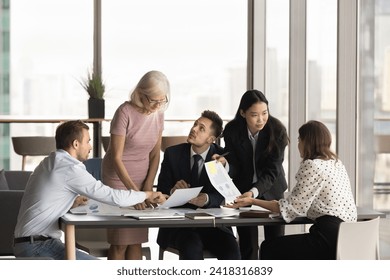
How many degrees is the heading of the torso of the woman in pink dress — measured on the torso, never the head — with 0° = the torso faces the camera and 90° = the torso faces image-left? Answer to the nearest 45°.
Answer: approximately 315°

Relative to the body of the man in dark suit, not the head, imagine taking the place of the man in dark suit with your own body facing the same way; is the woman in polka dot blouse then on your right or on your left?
on your left

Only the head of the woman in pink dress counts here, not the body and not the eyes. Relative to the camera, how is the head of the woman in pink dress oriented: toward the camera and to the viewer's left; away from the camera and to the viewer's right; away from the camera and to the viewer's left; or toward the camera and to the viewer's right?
toward the camera and to the viewer's right

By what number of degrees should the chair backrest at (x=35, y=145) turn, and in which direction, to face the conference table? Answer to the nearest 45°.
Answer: approximately 180°

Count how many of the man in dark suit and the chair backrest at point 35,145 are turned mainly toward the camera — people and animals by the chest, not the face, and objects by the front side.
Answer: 1

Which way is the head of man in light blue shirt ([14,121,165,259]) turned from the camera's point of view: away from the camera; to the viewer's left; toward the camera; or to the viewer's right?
to the viewer's right

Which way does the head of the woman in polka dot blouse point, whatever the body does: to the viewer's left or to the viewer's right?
to the viewer's left

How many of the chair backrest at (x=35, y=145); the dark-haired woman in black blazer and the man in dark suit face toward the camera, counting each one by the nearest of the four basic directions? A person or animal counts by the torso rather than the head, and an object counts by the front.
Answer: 2

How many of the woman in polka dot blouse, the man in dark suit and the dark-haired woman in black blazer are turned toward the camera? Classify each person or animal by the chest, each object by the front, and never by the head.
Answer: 2

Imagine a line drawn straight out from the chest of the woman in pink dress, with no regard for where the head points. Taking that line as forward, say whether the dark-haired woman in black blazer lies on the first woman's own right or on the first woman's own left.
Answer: on the first woman's own left

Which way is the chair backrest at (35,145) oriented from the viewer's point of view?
away from the camera
